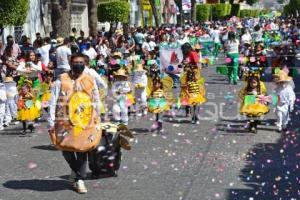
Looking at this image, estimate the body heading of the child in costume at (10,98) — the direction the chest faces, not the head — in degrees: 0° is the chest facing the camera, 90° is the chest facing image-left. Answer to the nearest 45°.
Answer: approximately 0°

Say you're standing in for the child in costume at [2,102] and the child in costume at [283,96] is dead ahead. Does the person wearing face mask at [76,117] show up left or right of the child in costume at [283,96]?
right

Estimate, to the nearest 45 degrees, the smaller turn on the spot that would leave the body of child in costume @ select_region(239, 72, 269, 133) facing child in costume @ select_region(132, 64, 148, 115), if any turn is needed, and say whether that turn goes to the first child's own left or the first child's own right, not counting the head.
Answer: approximately 135° to the first child's own right

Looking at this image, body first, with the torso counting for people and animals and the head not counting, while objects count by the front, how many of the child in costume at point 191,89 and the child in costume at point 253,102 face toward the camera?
2

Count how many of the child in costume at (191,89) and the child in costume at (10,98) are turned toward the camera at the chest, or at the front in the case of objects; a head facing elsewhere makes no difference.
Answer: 2

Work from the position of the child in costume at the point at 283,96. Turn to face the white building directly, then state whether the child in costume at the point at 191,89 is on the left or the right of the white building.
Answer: left

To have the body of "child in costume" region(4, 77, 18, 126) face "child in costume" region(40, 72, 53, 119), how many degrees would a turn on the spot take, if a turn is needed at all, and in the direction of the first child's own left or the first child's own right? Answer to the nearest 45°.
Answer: approximately 90° to the first child's own left

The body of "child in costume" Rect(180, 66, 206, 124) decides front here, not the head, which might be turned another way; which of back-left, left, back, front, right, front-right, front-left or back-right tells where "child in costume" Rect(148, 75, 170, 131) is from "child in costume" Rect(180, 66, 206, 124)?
front-right

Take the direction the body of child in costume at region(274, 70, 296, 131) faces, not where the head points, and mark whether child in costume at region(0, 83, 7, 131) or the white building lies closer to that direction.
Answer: the child in costume

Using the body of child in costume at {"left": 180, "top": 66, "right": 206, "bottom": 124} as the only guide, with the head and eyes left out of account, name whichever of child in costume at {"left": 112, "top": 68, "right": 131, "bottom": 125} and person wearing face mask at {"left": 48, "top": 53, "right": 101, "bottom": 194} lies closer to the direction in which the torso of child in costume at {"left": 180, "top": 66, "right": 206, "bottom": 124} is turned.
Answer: the person wearing face mask

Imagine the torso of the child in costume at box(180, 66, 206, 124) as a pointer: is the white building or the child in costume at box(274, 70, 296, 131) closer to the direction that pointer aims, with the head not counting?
the child in costume
